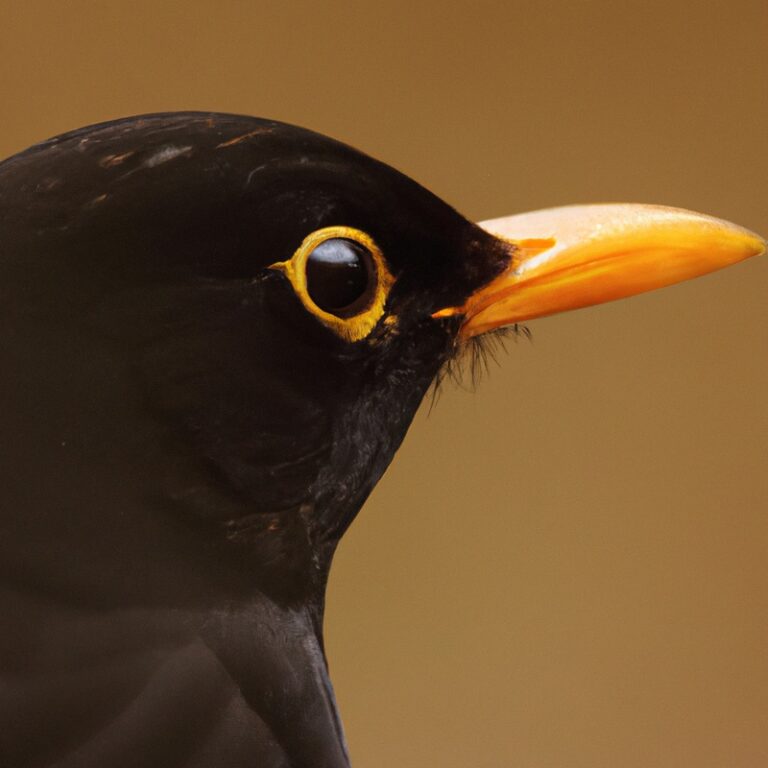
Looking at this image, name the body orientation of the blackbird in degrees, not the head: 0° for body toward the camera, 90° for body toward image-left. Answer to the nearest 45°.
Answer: approximately 270°
